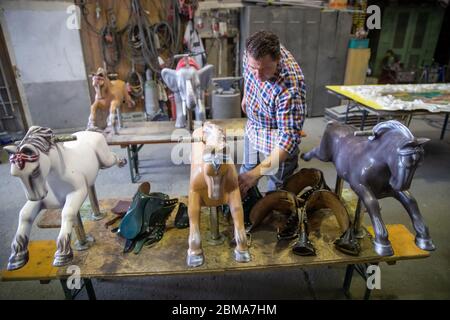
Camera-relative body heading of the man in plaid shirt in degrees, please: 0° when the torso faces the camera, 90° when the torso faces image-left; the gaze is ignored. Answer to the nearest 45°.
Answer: approximately 45°

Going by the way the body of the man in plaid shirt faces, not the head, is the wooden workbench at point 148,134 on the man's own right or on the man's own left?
on the man's own right

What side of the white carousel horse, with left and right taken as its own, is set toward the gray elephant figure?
back

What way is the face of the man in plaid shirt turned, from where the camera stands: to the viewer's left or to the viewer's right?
to the viewer's left

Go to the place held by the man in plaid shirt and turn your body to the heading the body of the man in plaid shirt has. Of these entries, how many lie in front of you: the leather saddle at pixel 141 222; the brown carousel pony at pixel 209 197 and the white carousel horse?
3

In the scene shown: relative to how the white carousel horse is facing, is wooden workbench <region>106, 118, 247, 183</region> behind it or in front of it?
behind

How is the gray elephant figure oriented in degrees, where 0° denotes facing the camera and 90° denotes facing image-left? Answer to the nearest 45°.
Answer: approximately 0°

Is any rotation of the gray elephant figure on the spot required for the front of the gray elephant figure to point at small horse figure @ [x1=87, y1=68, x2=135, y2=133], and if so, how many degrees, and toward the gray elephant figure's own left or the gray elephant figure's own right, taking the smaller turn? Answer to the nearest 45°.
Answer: approximately 90° to the gray elephant figure's own right
